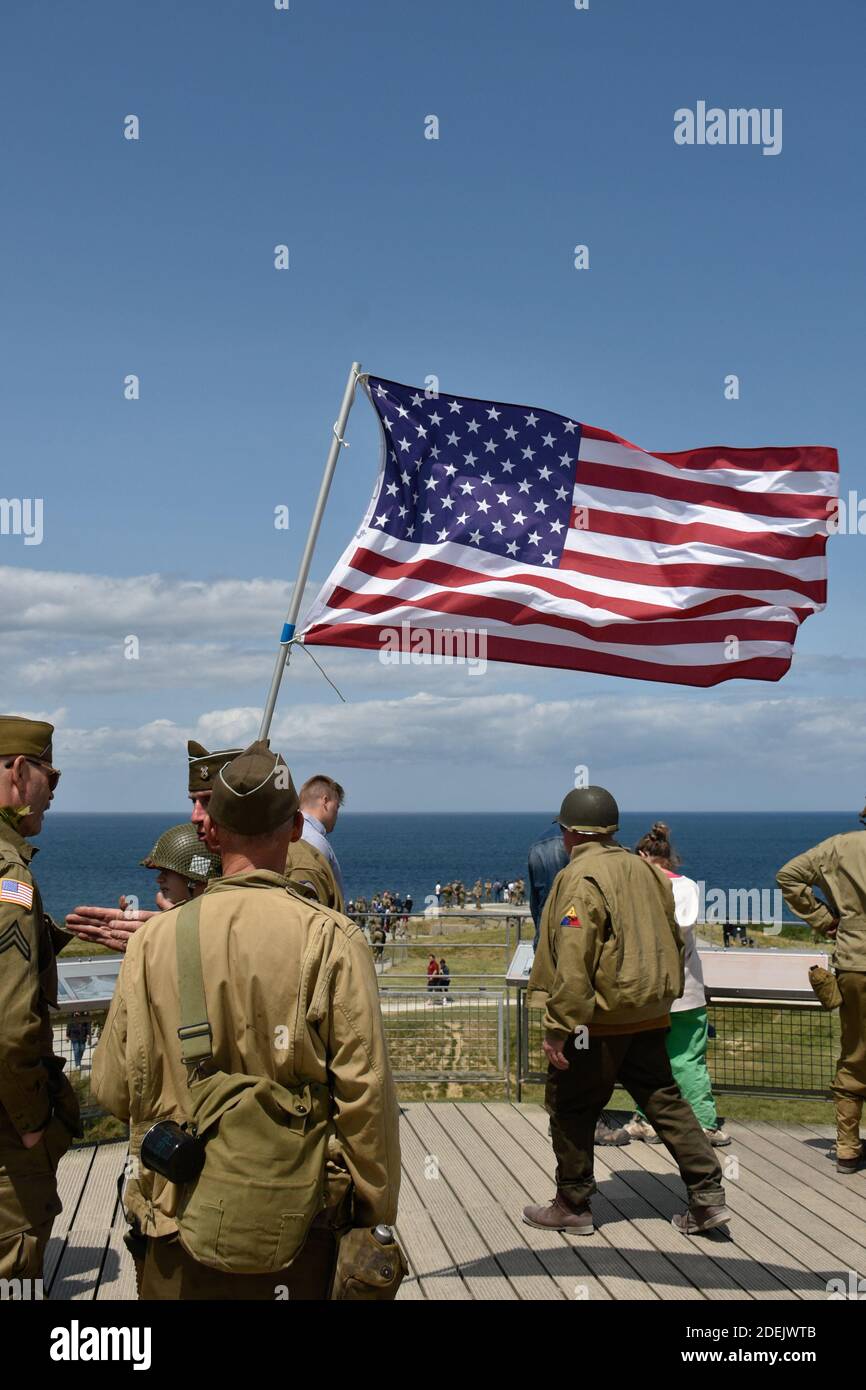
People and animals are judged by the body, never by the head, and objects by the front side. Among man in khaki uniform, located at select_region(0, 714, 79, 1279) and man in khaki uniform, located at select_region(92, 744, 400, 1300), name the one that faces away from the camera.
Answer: man in khaki uniform, located at select_region(92, 744, 400, 1300)

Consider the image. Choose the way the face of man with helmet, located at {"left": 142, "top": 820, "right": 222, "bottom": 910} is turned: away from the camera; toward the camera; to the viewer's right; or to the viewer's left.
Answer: to the viewer's left

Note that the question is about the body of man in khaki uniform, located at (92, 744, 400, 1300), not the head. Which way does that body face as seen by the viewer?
away from the camera

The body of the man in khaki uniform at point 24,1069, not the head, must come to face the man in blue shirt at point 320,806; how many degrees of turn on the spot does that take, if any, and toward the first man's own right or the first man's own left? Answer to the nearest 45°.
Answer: approximately 45° to the first man's own left

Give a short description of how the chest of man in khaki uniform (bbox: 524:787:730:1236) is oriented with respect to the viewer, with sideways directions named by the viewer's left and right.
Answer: facing away from the viewer and to the left of the viewer

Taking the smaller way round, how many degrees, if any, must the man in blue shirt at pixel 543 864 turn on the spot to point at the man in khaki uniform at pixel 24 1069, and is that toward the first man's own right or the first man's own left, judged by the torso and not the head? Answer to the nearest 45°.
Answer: approximately 180°

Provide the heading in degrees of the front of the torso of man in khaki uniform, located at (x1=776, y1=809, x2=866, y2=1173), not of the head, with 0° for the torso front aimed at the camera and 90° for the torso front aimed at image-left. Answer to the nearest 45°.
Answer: approximately 180°

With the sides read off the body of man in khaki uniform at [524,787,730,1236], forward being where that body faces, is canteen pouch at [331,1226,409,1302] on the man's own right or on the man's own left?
on the man's own left

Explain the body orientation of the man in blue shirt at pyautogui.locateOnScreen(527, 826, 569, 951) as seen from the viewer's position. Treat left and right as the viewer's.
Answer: facing away from the viewer

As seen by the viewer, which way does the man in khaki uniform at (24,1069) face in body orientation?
to the viewer's right

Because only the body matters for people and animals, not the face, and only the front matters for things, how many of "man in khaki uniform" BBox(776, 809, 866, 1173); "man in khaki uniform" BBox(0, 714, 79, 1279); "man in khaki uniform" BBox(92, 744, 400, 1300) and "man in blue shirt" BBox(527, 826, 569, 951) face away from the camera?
3
